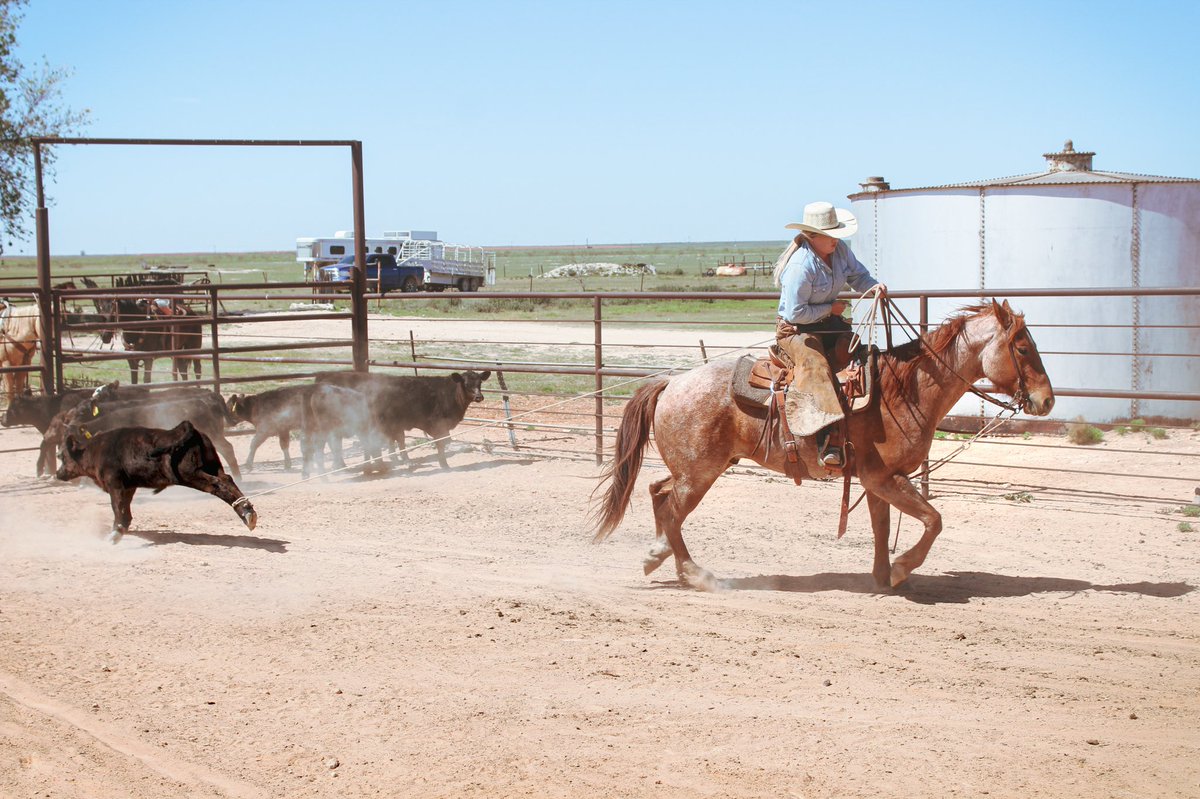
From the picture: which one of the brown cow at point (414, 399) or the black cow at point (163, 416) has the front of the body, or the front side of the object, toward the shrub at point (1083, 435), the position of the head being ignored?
the brown cow

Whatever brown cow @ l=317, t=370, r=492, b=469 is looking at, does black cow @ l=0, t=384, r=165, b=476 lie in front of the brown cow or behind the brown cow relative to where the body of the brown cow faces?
behind

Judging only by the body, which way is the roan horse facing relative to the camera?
to the viewer's right

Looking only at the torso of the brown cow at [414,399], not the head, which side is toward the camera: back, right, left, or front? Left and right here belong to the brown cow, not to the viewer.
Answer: right

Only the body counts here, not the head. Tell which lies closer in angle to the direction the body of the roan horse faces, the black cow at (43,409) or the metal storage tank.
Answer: the metal storage tank
